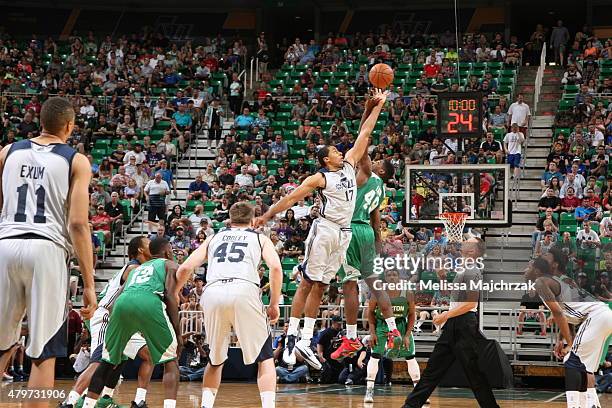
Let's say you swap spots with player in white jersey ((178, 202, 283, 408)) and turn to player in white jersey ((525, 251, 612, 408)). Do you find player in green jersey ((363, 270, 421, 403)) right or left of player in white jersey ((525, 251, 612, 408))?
left

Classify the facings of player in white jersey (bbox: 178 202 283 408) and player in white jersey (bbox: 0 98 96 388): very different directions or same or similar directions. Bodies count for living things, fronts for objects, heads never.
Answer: same or similar directions

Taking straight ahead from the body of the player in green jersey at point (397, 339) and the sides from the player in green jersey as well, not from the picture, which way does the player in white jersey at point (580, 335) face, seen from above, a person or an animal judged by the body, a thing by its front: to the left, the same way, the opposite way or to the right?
to the right

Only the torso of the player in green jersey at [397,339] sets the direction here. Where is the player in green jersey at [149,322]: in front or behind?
in front

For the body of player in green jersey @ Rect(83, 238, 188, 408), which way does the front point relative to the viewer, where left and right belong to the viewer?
facing away from the viewer and to the right of the viewer

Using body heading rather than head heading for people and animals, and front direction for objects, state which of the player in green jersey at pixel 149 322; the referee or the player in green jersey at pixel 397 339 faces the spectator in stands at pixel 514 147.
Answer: the player in green jersey at pixel 149 322

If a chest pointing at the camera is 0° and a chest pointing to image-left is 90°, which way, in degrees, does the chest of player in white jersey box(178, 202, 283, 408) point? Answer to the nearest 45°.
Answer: approximately 180°

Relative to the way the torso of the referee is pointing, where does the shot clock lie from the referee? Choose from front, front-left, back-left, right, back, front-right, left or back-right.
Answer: right

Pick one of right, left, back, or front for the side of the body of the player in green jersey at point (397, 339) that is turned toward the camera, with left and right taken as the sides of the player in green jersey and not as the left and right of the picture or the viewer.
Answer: front

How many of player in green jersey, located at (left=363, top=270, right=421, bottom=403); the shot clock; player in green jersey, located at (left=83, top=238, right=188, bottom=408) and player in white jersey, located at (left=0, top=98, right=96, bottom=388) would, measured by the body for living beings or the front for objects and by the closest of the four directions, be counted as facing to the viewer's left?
0

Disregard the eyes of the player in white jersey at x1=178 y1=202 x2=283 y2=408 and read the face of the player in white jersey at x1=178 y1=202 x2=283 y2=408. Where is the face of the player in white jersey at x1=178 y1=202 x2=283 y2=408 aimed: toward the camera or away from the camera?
away from the camera

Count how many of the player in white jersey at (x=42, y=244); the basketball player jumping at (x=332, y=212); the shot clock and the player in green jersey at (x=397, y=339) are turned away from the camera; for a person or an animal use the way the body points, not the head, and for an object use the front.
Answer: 1

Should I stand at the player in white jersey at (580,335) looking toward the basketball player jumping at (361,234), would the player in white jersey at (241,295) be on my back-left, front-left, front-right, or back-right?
front-left

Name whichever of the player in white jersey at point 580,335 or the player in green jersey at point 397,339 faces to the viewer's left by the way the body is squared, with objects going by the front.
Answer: the player in white jersey

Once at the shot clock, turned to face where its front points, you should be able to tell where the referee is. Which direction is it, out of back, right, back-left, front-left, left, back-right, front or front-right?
front
